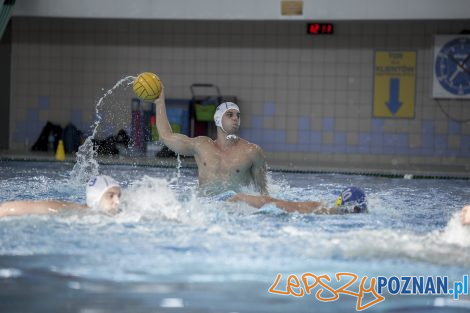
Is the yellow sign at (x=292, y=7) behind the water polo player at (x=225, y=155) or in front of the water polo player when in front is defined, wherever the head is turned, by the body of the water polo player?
behind

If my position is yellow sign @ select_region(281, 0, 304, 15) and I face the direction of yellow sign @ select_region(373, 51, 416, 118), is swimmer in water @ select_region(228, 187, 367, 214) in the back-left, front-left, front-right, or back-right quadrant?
back-right

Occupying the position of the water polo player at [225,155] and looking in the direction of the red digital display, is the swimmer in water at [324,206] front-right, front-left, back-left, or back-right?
back-right

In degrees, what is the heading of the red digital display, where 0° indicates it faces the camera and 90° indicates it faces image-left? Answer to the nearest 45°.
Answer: approximately 0°

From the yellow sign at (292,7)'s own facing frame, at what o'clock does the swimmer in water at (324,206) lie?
The swimmer in water is roughly at 12 o'clock from the yellow sign.

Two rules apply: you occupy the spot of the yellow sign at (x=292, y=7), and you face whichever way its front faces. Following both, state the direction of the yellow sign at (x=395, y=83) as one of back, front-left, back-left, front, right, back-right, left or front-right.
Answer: back-left

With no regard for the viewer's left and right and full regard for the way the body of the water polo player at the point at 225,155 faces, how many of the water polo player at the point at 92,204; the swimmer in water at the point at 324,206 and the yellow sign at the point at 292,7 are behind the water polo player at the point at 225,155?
1

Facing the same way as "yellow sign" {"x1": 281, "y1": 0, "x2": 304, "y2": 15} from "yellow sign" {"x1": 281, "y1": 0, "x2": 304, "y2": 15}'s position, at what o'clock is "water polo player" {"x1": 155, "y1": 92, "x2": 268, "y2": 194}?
The water polo player is roughly at 12 o'clock from the yellow sign.

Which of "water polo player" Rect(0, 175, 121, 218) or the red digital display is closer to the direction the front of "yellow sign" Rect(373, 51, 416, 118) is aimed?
the water polo player

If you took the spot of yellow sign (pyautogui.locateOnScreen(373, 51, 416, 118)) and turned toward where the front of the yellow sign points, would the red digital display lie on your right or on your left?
on your right

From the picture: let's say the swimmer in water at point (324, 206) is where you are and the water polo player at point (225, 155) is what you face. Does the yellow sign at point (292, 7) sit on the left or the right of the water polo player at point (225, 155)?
right

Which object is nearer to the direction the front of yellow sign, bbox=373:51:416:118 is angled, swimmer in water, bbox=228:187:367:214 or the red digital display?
the swimmer in water
